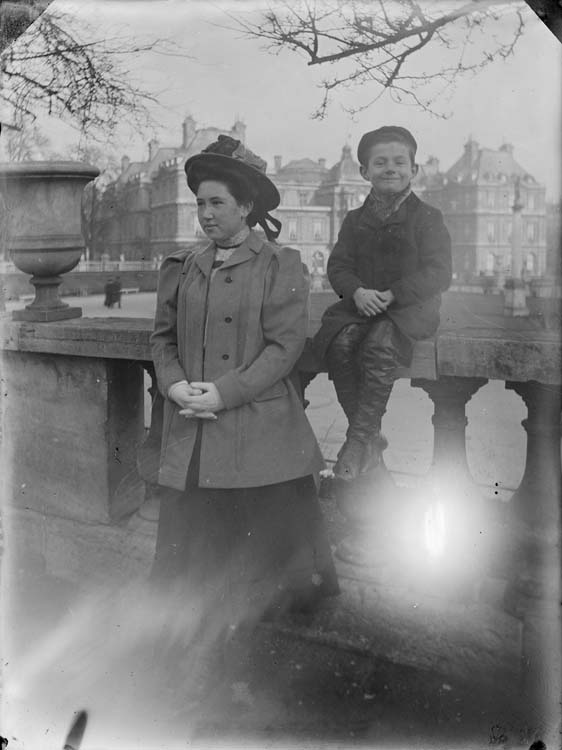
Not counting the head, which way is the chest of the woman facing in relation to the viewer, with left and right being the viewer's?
facing the viewer and to the left of the viewer

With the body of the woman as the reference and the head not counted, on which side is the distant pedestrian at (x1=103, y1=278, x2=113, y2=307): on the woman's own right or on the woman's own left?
on the woman's own right

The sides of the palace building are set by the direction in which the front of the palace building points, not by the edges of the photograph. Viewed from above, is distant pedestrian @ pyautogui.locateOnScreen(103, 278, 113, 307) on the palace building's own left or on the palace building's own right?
on the palace building's own right

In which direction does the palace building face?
toward the camera

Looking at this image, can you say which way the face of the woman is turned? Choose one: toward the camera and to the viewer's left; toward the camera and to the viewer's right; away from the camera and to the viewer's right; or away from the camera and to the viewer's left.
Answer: toward the camera and to the viewer's left

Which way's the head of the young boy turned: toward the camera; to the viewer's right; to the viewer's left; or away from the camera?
toward the camera
